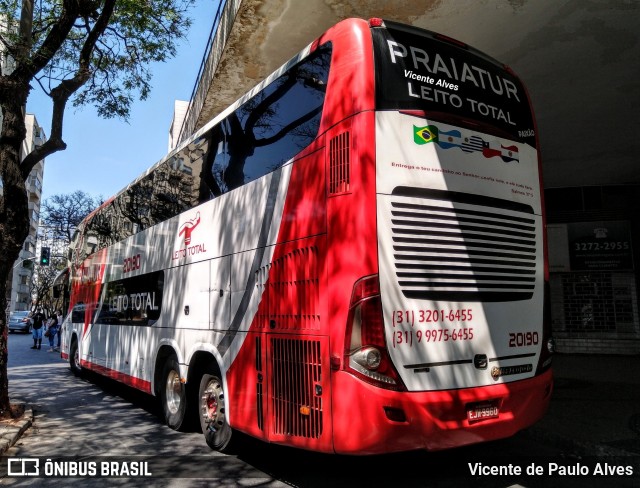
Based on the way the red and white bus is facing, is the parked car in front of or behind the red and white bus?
in front

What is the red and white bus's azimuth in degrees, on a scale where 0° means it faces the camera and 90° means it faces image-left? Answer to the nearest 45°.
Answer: approximately 135°
